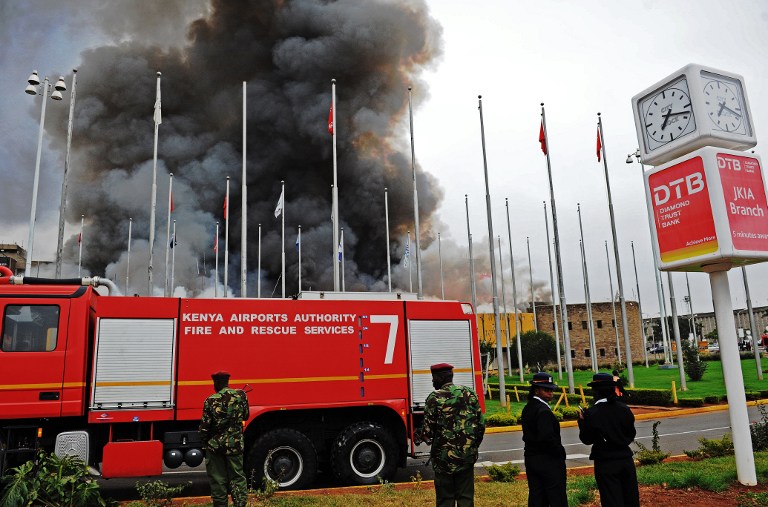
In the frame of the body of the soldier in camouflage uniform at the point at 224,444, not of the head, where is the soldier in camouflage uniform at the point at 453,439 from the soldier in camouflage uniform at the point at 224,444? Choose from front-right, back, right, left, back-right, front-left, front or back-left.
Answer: back-right

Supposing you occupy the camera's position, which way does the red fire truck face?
facing to the left of the viewer

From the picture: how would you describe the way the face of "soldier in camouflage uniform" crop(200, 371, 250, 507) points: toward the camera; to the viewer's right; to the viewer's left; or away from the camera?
away from the camera

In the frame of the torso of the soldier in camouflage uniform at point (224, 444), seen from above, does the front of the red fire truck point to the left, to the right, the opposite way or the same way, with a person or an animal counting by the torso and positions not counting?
to the left

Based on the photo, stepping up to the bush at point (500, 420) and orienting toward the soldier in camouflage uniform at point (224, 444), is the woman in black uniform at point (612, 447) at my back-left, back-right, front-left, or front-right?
front-left

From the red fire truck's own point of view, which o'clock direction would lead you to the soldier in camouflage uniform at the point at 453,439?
The soldier in camouflage uniform is roughly at 8 o'clock from the red fire truck.

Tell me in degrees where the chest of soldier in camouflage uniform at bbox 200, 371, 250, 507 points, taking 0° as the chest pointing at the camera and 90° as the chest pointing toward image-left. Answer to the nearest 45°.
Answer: approximately 180°

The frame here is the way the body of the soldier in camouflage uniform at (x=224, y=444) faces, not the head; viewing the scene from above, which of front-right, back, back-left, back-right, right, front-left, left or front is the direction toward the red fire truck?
front

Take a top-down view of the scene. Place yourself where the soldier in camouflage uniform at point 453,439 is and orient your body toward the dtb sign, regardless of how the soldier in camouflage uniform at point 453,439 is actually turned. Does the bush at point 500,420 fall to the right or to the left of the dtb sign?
left

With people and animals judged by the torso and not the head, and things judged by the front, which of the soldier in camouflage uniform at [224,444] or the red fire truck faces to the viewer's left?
the red fire truck

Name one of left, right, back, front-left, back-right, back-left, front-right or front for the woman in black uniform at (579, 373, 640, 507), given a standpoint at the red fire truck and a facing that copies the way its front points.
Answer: back-left

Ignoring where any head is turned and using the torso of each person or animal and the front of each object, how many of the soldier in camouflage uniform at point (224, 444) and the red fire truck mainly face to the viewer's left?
1

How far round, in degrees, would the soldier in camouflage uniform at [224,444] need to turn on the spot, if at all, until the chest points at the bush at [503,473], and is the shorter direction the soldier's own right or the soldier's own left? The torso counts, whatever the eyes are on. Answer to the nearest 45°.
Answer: approximately 90° to the soldier's own right

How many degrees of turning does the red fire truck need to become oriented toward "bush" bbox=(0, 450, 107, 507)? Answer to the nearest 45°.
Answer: approximately 45° to its left

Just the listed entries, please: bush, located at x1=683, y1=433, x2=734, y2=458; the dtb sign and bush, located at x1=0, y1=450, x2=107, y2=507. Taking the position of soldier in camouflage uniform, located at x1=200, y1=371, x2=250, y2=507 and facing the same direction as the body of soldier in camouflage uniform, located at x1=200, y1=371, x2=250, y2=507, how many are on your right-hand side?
2

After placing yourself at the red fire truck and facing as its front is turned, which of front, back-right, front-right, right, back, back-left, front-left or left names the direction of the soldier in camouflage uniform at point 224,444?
left
